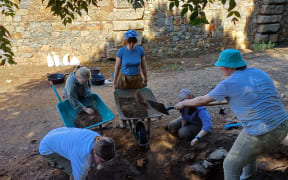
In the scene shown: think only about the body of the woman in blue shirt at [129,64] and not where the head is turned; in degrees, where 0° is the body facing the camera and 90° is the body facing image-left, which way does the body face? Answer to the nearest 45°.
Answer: approximately 0°

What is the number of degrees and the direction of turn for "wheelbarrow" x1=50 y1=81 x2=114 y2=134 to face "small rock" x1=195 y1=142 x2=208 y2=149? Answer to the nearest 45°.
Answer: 0° — it already faces it

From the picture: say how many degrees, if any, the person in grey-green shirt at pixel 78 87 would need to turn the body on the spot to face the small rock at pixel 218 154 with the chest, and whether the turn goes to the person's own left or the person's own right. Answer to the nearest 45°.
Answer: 0° — they already face it

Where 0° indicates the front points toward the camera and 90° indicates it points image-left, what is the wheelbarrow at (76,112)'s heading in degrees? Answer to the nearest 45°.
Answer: approximately 315°

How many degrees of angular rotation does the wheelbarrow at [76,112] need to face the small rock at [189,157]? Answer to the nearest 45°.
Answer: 0° — it already faces it

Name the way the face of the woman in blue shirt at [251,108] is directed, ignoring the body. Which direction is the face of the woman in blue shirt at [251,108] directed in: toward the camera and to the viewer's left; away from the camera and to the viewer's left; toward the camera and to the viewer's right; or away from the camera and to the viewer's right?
away from the camera and to the viewer's left

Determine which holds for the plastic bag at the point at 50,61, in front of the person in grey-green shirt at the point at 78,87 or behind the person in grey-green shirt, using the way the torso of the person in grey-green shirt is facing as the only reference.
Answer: behind

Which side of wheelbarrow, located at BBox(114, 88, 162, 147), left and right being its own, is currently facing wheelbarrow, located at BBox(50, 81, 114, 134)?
right
